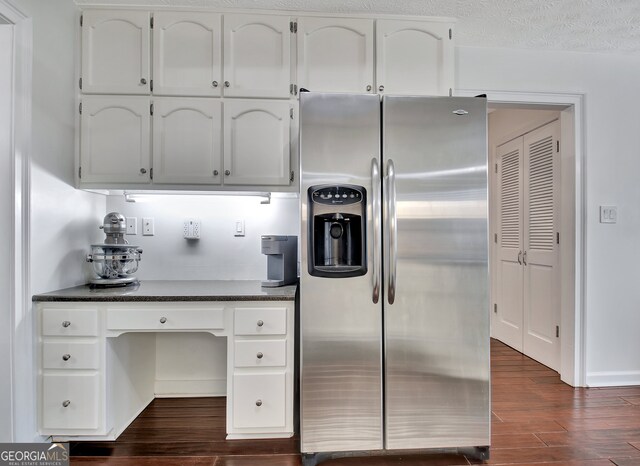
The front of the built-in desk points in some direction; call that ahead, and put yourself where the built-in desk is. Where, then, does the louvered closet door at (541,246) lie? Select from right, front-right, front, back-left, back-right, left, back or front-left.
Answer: left

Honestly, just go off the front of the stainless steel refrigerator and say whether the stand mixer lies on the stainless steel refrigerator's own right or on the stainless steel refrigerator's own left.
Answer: on the stainless steel refrigerator's own right

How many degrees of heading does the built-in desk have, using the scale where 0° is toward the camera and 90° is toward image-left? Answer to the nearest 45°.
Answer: approximately 0°

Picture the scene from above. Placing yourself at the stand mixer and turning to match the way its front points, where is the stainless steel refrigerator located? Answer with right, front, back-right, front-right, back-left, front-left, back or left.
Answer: front-left

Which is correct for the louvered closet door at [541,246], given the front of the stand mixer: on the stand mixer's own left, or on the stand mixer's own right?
on the stand mixer's own left

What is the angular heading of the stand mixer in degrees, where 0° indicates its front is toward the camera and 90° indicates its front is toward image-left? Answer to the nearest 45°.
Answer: approximately 0°

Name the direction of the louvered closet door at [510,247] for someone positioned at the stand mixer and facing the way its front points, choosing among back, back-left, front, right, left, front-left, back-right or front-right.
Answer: left

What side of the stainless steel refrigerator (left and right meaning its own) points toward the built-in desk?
right

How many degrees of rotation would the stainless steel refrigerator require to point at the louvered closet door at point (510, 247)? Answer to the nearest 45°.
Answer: approximately 135° to its left

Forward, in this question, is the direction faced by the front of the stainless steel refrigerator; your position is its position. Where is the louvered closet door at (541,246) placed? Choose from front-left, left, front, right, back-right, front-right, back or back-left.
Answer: back-left
